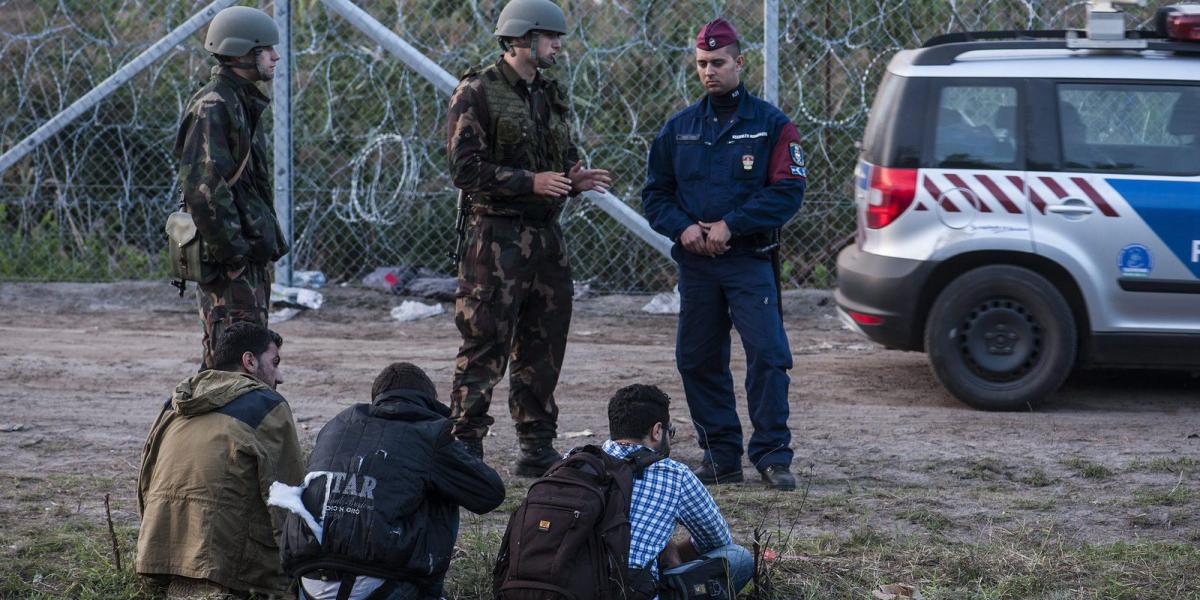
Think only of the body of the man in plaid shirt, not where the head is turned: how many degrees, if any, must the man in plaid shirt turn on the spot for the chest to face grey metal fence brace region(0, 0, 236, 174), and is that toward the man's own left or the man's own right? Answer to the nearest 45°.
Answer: approximately 90° to the man's own left

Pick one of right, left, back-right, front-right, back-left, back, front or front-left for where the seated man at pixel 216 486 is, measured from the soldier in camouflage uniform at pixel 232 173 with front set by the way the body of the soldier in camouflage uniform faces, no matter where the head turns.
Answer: right

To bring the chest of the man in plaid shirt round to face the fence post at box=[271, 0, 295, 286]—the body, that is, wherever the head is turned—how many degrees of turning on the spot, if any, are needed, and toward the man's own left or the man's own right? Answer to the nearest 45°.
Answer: approximately 90° to the man's own left

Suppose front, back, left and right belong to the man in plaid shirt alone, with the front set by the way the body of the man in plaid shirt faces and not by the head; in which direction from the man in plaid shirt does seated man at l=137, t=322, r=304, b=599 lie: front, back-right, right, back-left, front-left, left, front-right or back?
back-left

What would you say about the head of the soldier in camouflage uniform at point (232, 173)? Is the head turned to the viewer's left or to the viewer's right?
to the viewer's right

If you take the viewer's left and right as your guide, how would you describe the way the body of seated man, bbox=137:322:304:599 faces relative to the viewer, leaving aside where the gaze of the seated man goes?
facing away from the viewer and to the right of the viewer

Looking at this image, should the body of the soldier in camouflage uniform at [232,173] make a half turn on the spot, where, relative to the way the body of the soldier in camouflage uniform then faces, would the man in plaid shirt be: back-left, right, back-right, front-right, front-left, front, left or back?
back-left

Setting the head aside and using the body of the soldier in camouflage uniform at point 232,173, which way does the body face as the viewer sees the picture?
to the viewer's right

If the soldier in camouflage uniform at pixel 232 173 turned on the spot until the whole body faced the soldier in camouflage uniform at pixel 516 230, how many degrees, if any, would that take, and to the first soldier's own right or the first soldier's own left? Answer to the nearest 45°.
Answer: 0° — they already face them

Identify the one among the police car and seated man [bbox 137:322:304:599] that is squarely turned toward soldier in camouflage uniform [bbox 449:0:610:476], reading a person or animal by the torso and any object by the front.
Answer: the seated man

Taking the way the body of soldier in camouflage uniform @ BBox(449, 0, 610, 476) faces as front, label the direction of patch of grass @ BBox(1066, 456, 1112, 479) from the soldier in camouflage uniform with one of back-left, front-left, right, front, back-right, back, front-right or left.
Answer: front-left

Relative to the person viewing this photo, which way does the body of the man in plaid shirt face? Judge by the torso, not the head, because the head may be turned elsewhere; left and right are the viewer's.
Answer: facing away from the viewer and to the right of the viewer

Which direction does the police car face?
to the viewer's right

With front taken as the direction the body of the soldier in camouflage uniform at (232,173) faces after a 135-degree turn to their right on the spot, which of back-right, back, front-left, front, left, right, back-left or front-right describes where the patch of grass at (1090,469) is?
back-left

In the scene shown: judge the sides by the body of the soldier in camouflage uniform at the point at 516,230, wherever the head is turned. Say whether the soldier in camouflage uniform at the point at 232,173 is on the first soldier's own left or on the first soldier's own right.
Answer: on the first soldier's own right

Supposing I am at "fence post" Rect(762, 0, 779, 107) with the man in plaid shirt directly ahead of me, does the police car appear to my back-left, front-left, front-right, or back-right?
front-left
